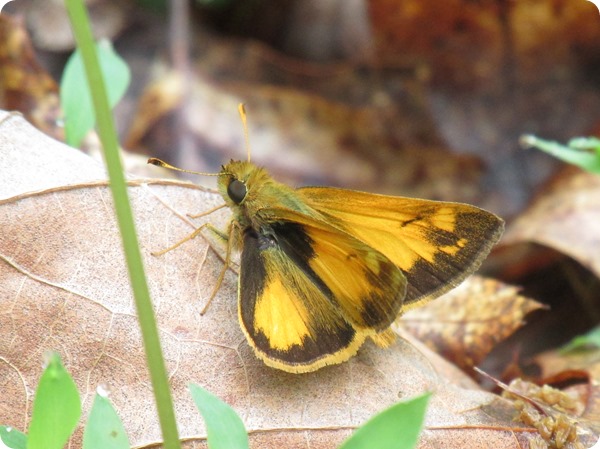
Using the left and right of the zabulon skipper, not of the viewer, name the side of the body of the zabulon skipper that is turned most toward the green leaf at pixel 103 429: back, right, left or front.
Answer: left

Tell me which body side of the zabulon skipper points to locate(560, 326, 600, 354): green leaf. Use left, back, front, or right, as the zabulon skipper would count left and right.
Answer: right

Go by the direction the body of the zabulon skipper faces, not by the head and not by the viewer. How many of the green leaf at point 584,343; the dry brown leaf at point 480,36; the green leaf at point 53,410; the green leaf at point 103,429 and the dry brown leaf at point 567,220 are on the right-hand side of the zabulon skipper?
3

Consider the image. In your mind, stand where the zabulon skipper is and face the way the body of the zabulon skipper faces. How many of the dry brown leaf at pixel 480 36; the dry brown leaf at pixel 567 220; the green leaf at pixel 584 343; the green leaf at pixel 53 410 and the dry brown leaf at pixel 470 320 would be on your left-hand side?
1

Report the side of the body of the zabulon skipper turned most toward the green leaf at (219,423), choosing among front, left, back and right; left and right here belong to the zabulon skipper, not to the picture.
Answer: left

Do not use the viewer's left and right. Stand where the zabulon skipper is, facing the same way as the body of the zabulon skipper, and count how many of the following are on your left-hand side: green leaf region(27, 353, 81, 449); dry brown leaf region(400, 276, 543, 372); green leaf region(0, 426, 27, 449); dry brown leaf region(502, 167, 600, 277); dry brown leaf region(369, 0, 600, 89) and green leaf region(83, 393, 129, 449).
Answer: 3

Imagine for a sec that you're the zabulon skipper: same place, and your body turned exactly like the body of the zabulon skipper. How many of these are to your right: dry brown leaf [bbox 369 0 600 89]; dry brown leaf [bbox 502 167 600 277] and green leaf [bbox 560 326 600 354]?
3

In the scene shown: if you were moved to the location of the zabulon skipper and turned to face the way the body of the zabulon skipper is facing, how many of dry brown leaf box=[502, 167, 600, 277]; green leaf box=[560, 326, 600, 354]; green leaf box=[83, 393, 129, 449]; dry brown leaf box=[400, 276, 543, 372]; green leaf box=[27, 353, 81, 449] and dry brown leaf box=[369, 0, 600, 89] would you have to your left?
2

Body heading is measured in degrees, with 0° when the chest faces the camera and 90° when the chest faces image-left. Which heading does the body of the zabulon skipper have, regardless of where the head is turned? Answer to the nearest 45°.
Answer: approximately 135°
